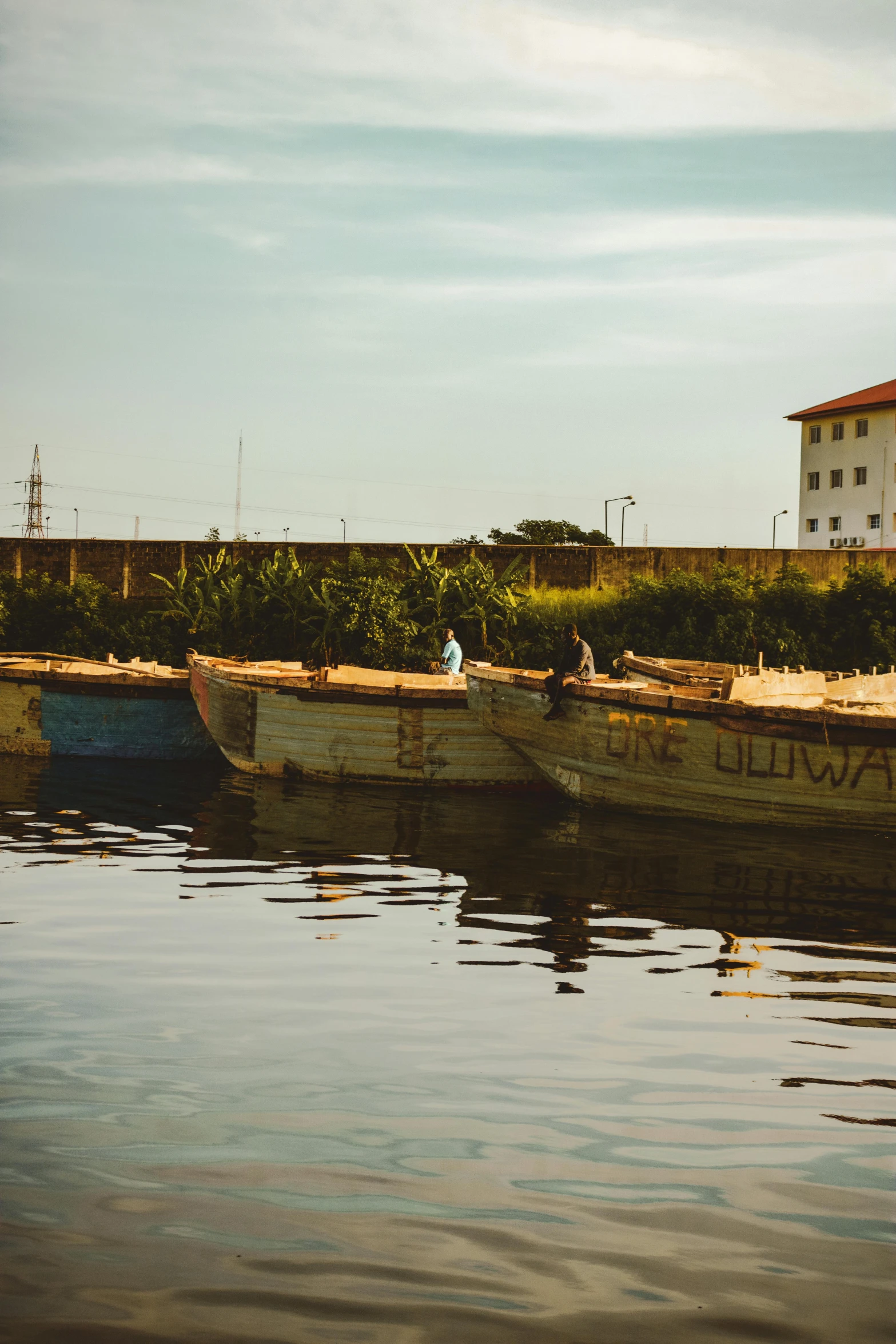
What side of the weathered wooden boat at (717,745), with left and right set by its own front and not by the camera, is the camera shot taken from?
left

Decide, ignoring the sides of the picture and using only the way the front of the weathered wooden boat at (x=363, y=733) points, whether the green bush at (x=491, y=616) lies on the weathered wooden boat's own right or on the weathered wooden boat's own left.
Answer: on the weathered wooden boat's own right

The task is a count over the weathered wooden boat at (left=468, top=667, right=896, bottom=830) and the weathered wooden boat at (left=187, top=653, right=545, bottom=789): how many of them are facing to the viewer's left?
2

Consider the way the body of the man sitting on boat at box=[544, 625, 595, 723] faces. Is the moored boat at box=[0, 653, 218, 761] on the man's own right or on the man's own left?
on the man's own right

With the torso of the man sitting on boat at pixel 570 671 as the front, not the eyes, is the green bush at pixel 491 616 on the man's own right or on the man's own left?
on the man's own right

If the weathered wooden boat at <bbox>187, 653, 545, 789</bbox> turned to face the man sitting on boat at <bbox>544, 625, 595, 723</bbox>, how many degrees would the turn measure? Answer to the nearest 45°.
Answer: approximately 135° to its left

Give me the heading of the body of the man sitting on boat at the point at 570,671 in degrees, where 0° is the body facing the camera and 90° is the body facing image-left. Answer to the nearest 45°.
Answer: approximately 45°

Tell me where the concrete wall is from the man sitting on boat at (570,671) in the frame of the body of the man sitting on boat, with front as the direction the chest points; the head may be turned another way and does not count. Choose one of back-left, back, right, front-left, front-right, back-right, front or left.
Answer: back-right

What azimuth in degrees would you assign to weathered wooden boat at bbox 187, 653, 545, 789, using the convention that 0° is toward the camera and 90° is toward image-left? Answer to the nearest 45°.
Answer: approximately 90°

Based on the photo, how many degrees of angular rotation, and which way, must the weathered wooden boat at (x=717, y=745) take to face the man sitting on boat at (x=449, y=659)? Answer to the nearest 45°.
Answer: approximately 45° to its right
